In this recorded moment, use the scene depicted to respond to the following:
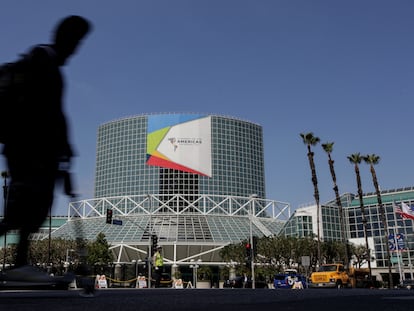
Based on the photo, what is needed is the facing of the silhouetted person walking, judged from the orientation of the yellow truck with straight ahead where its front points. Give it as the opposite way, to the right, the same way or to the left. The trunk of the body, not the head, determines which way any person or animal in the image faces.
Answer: the opposite way

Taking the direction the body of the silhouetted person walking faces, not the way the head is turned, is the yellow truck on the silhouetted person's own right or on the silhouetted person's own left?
on the silhouetted person's own left

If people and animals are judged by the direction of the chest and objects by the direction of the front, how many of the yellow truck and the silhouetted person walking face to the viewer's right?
1

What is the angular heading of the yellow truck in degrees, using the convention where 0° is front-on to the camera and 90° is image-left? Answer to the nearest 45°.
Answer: approximately 45°

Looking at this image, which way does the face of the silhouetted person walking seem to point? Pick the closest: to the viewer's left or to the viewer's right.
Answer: to the viewer's right

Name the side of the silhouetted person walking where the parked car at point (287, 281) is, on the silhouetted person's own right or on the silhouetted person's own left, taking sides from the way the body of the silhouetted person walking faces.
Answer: on the silhouetted person's own left

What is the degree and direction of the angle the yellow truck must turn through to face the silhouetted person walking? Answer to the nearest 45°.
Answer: approximately 45° to its left

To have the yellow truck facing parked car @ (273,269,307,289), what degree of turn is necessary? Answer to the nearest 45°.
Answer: approximately 45° to its right

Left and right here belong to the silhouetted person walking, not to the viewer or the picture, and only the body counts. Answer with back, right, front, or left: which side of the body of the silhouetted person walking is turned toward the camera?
right
